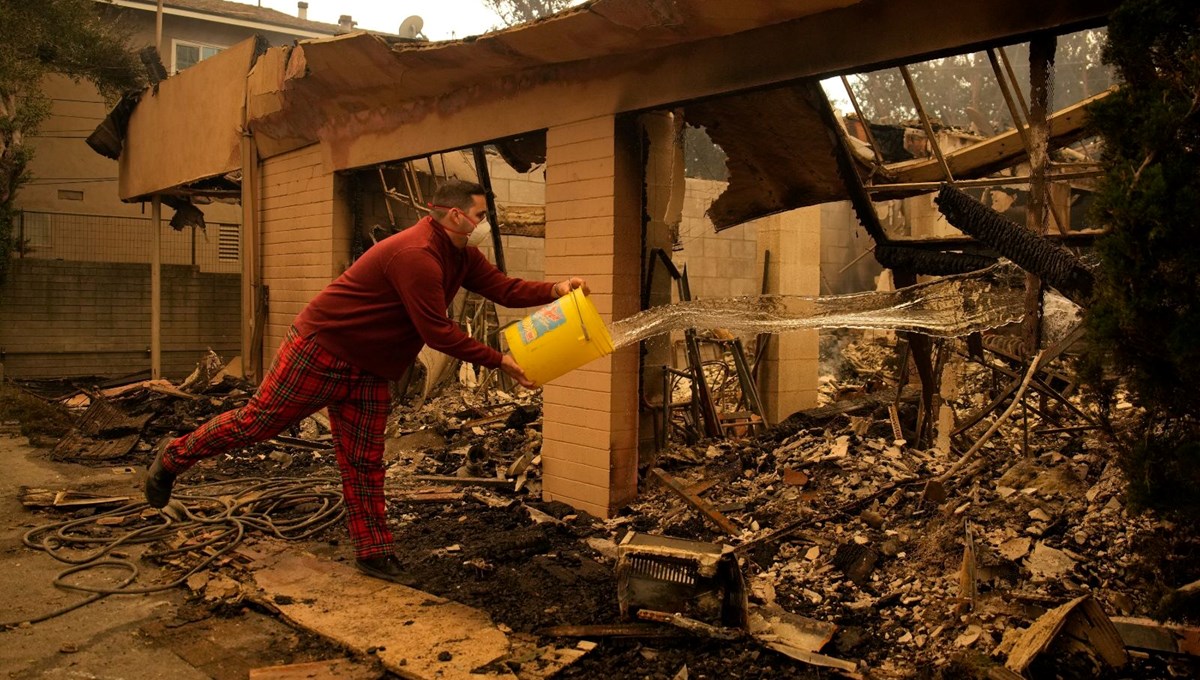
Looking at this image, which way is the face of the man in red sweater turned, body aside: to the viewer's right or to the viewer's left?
to the viewer's right

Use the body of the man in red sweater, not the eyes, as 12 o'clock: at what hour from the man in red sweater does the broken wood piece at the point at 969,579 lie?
The broken wood piece is roughly at 1 o'clock from the man in red sweater.

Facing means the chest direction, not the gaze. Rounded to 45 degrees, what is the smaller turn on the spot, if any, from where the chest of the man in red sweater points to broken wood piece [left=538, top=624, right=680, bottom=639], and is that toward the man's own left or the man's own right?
approximately 45° to the man's own right

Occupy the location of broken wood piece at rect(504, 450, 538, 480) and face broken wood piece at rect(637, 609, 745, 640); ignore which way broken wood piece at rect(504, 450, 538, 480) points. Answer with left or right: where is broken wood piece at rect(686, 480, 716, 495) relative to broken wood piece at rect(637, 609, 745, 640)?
left

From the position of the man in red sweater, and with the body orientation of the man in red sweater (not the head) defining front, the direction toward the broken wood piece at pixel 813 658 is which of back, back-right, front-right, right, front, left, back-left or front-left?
front-right

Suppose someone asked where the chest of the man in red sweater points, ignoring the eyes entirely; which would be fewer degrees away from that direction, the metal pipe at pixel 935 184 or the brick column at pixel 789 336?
the metal pipe

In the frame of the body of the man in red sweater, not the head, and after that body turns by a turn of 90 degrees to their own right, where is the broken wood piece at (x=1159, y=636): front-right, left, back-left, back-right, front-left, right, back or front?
front-left

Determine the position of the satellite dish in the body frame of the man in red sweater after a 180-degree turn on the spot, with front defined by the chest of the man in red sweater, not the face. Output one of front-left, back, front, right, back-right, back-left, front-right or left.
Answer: right

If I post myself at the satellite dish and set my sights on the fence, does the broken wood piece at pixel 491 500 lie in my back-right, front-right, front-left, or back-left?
front-left

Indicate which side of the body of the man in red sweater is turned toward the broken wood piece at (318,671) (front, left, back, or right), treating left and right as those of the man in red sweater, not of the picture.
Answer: right

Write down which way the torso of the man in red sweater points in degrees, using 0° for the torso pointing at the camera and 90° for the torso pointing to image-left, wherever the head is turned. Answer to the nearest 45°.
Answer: approximately 270°

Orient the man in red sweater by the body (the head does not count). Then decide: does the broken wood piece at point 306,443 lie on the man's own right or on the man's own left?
on the man's own left
